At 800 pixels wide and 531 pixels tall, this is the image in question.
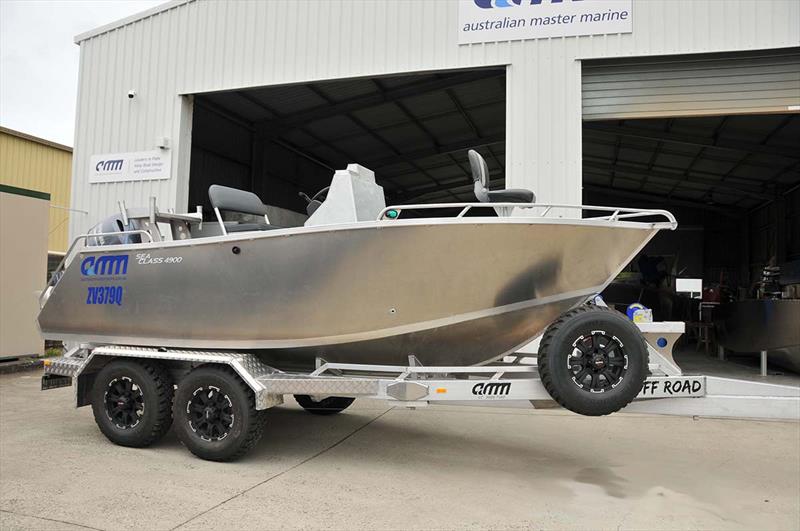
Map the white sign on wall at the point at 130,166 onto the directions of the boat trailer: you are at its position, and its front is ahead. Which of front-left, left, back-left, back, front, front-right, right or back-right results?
back-left

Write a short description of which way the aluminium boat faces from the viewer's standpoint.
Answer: facing to the right of the viewer

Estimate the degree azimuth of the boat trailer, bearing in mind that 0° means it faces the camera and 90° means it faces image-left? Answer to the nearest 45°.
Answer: approximately 270°

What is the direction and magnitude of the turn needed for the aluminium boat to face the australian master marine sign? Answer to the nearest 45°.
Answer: approximately 45° to its left

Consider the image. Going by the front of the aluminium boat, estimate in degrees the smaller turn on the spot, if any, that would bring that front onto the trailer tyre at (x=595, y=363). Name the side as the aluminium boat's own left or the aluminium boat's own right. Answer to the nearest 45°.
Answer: approximately 45° to the aluminium boat's own right
